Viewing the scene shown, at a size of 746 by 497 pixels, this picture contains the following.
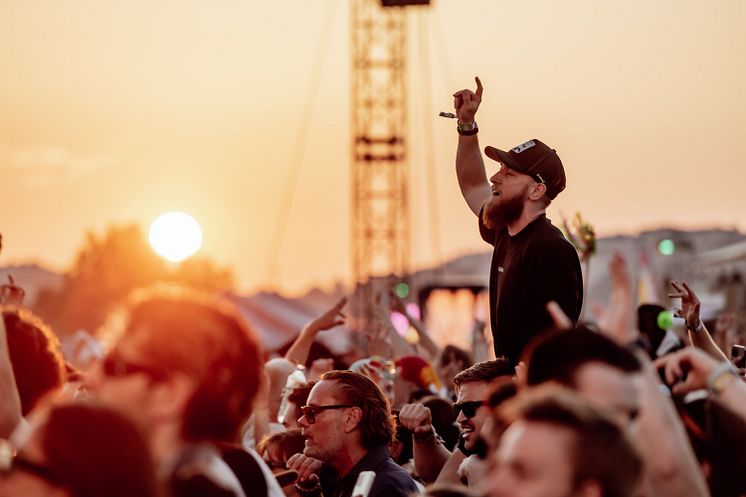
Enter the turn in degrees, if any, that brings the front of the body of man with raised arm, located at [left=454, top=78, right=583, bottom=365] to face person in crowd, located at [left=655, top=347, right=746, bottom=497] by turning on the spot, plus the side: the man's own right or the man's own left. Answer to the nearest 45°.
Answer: approximately 90° to the man's own left

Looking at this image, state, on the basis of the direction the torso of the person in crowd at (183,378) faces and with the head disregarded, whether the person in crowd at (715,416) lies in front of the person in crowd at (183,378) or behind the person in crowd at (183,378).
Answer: behind

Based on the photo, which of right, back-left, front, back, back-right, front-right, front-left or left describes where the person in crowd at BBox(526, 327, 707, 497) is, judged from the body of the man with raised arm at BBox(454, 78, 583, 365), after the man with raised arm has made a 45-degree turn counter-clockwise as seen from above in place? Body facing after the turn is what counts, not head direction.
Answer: front-left

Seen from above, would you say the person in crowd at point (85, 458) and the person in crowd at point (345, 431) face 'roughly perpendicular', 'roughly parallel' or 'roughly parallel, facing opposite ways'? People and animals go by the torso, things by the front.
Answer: roughly parallel

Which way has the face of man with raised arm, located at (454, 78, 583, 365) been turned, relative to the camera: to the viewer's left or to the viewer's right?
to the viewer's left

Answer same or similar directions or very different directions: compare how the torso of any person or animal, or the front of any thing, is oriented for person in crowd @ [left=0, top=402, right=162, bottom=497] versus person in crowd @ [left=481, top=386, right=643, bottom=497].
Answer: same or similar directions

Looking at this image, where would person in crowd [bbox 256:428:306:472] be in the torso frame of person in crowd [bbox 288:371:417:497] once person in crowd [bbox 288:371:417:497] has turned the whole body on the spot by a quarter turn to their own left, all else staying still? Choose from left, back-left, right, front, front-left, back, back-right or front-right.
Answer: back-right

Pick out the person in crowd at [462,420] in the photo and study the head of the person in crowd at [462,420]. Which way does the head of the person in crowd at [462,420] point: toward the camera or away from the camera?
toward the camera

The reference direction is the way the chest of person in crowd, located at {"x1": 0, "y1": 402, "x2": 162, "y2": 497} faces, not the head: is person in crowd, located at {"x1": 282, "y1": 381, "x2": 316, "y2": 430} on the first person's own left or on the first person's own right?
on the first person's own right

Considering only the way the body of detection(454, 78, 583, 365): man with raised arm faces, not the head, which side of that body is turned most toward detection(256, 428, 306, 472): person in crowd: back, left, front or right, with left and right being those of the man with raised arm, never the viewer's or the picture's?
front

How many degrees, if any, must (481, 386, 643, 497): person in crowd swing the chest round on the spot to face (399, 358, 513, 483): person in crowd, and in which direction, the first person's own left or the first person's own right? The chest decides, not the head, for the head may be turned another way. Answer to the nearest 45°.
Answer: approximately 90° to the first person's own right

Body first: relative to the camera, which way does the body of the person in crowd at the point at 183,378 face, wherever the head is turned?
to the viewer's left

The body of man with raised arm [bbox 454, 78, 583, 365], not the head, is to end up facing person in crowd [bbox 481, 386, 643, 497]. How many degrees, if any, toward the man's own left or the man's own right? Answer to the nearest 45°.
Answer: approximately 90° to the man's own left

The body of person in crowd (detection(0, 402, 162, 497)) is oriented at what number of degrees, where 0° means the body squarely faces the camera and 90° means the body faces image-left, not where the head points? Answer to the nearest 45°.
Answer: approximately 90°

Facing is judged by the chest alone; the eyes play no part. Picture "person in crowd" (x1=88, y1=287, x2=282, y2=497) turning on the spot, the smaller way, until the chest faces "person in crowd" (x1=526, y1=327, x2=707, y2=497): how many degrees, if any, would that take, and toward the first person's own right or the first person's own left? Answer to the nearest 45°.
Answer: approximately 180°
